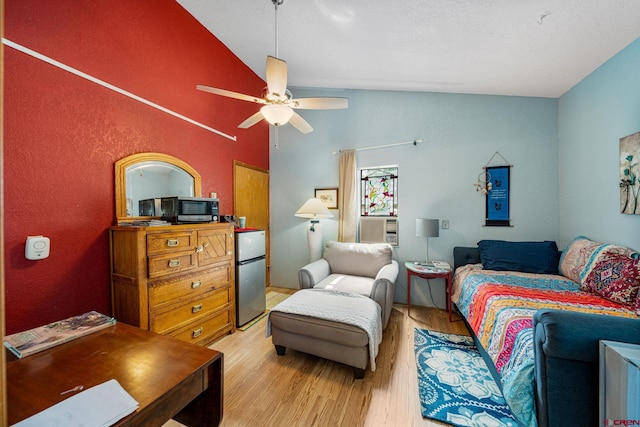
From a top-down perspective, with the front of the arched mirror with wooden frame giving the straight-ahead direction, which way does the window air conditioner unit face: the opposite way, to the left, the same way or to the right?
to the right

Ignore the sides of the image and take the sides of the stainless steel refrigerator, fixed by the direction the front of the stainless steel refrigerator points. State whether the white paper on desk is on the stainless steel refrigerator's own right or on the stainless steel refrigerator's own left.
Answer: on the stainless steel refrigerator's own right

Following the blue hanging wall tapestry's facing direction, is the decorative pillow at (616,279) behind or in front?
in front

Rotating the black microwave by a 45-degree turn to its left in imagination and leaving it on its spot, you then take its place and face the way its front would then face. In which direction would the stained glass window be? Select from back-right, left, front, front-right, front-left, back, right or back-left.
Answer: front

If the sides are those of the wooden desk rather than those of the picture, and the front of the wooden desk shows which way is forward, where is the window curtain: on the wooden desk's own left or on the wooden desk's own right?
on the wooden desk's own left

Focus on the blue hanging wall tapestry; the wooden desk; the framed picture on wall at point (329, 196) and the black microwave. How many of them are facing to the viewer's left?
0

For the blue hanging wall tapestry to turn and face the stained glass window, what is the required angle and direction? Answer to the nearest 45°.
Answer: approximately 90° to its right

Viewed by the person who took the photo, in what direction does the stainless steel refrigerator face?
facing the viewer and to the right of the viewer

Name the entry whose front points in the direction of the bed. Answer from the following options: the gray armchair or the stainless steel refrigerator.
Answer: the stainless steel refrigerator

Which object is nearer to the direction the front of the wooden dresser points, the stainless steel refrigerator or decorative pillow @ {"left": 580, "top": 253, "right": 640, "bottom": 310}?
the decorative pillow

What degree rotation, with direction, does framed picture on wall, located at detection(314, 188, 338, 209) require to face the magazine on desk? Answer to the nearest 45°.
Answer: approximately 45° to its right

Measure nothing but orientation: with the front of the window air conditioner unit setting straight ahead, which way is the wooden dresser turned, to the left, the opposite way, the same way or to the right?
to the left

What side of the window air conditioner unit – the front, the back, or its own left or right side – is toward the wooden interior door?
right

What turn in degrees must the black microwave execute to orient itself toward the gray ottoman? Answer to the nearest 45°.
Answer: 0° — it already faces it

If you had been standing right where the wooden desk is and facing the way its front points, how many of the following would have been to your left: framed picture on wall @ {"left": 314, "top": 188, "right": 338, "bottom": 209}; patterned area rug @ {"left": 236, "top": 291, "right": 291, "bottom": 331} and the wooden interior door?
3

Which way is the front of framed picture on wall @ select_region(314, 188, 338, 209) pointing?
toward the camera

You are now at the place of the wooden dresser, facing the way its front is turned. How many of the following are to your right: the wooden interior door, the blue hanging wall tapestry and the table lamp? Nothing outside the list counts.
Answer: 0

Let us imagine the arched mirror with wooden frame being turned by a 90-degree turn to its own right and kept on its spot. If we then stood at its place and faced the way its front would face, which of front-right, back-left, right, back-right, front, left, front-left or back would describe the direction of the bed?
left

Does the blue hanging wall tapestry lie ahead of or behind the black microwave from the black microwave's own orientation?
ahead
